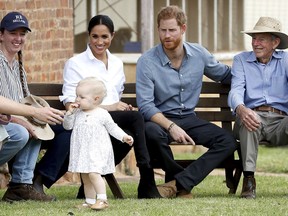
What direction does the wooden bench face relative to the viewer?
toward the camera

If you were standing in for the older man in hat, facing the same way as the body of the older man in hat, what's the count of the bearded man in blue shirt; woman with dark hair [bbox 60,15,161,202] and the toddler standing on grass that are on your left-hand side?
0

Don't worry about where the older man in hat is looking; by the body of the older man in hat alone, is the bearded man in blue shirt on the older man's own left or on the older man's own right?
on the older man's own right

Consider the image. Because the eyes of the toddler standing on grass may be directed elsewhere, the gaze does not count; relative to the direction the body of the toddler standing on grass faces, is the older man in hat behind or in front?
behind

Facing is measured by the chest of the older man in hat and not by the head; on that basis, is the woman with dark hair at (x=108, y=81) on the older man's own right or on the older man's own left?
on the older man's own right

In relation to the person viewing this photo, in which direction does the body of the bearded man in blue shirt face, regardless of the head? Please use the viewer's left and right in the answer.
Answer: facing the viewer

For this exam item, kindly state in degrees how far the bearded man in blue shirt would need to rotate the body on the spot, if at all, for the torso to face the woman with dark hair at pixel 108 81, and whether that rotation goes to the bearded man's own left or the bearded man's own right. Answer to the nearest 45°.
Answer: approximately 90° to the bearded man's own right

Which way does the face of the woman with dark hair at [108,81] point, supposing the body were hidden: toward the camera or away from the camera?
toward the camera

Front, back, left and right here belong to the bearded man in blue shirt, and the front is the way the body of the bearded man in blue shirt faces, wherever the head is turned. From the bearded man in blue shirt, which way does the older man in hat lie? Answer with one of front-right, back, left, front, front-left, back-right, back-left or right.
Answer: left

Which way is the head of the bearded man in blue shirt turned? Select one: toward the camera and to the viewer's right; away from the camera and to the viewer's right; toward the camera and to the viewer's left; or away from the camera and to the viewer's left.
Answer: toward the camera and to the viewer's left

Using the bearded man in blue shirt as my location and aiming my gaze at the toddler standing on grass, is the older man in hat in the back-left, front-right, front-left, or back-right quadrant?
back-left

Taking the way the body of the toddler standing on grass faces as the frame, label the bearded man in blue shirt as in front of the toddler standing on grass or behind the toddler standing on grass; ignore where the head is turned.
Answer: behind
